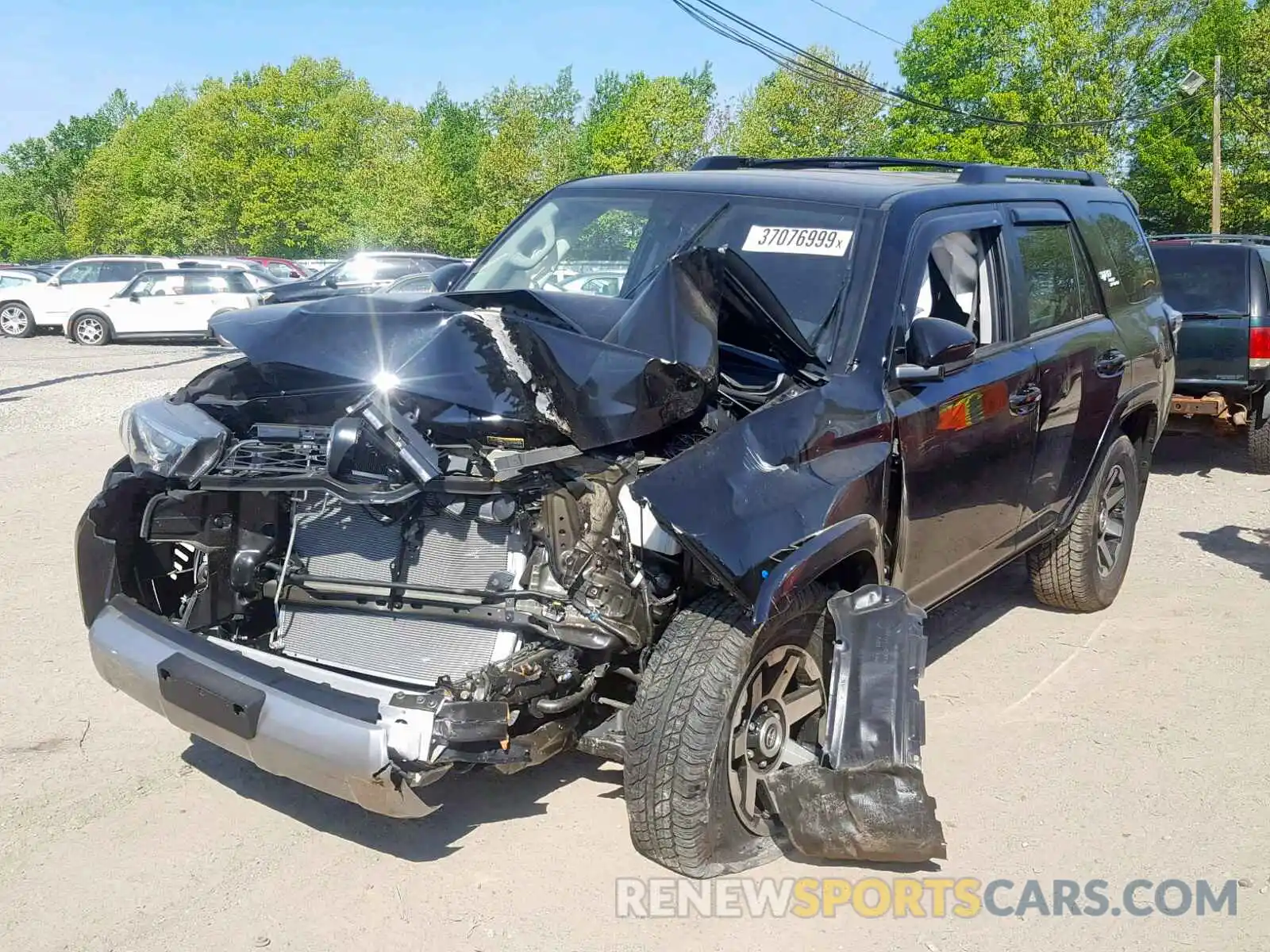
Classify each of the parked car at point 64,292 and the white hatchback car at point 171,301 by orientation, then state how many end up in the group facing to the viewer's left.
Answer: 2

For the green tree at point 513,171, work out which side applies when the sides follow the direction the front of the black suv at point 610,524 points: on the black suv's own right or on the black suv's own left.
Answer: on the black suv's own right

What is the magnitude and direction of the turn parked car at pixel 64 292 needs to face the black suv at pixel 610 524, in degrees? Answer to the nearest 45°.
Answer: approximately 90° to its left

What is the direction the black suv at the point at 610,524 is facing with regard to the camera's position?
facing the viewer and to the left of the viewer

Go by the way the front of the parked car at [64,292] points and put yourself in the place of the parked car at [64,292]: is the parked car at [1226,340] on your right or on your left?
on your left

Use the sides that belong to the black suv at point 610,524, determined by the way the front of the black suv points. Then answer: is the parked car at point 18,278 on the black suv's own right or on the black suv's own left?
on the black suv's own right

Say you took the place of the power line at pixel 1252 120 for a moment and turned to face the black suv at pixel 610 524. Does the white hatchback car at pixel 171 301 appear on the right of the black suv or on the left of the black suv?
right

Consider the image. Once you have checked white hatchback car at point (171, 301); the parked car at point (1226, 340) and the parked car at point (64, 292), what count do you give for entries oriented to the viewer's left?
2

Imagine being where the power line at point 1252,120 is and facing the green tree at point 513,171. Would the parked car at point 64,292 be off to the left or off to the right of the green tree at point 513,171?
left

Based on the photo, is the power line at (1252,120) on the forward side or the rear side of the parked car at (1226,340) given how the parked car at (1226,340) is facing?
on the forward side

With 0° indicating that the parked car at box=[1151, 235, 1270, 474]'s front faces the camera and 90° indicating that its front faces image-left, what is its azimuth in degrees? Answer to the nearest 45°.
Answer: approximately 225°

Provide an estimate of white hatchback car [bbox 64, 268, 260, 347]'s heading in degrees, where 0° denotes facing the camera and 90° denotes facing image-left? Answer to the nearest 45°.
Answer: approximately 90°
